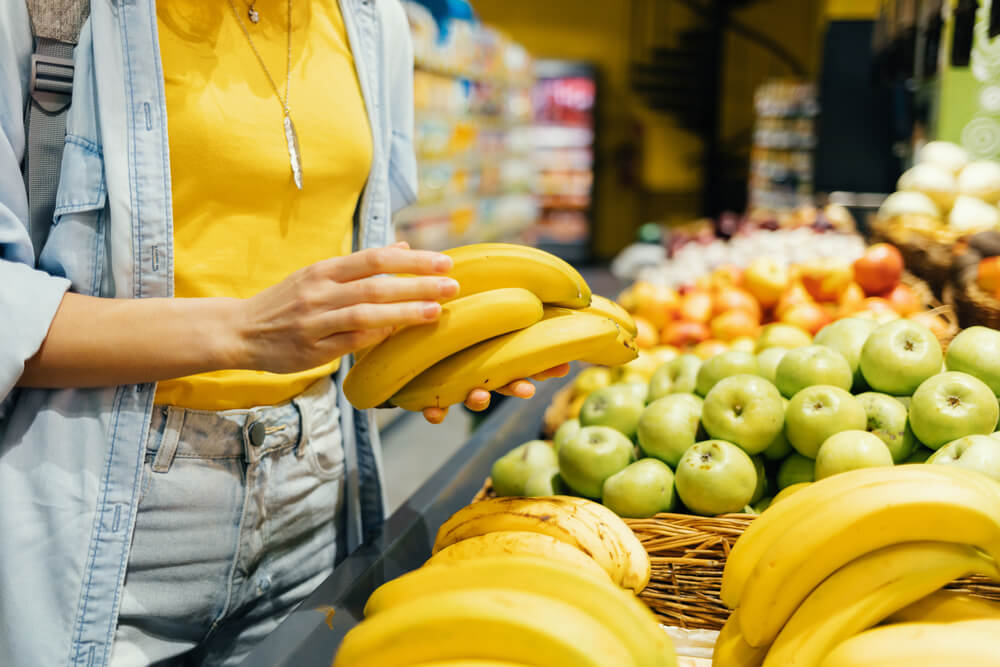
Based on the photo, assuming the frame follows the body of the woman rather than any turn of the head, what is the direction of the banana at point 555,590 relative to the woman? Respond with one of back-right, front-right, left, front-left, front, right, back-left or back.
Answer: front

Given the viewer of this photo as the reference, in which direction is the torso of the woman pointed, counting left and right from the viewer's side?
facing the viewer and to the right of the viewer

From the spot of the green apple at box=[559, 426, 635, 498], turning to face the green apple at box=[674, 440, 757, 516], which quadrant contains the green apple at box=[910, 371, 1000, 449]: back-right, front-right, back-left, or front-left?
front-left

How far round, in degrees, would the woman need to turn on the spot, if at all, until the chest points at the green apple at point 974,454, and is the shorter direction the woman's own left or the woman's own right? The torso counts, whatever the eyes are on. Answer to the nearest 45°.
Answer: approximately 45° to the woman's own left

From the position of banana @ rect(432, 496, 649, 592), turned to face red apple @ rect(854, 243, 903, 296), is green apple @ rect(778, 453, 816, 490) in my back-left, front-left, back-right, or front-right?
front-right

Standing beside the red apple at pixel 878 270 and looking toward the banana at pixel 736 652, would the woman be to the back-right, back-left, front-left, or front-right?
front-right

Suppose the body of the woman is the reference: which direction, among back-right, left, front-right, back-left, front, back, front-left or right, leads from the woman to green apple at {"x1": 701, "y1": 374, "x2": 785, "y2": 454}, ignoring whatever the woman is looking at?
front-left

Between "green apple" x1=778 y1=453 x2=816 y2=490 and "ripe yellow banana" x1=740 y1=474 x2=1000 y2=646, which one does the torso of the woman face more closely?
the ripe yellow banana

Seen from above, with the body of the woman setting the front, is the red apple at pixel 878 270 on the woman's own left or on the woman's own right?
on the woman's own left

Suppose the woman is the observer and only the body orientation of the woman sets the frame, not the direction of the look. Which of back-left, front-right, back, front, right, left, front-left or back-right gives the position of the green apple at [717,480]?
front-left

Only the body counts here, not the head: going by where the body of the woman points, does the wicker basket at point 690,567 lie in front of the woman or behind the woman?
in front

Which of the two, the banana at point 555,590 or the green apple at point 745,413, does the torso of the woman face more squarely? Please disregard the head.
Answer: the banana

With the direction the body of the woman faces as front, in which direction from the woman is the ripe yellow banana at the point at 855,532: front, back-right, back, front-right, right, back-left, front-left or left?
front

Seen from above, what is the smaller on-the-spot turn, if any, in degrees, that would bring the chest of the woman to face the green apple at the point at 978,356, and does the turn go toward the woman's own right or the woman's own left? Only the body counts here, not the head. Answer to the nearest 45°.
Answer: approximately 45° to the woman's own left

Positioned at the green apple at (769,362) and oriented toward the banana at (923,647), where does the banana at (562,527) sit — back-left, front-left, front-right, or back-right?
front-right

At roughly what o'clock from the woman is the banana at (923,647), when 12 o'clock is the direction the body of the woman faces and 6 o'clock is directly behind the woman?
The banana is roughly at 12 o'clock from the woman.

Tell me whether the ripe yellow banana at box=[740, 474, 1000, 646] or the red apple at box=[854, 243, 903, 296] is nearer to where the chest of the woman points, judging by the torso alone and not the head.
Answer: the ripe yellow banana

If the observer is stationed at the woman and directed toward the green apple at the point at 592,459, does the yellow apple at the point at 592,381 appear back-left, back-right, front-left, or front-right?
front-left

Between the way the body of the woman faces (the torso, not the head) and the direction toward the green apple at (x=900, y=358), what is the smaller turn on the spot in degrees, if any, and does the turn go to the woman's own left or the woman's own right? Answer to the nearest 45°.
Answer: approximately 45° to the woman's own left
